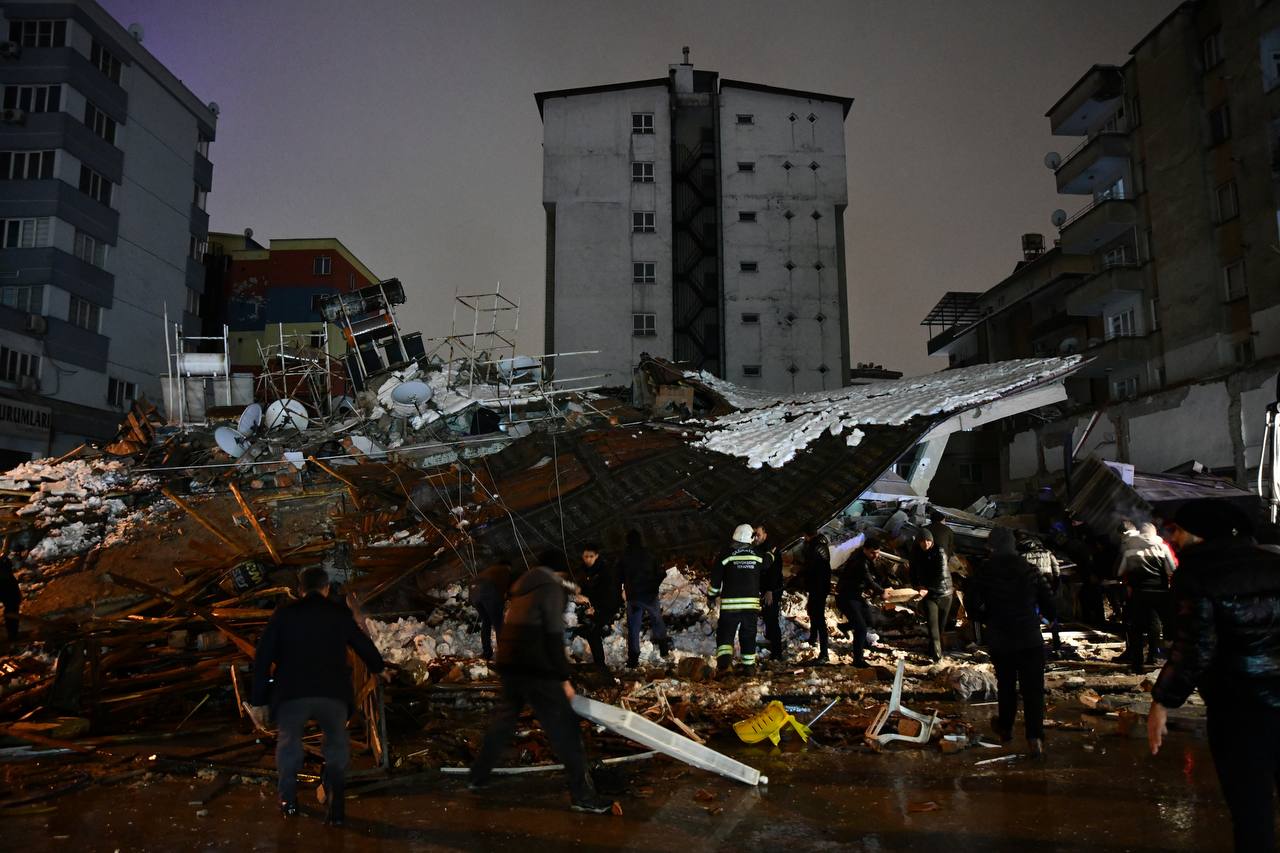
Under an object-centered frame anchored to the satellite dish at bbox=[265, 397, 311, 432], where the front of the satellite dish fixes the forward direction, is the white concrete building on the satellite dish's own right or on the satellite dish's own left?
on the satellite dish's own left

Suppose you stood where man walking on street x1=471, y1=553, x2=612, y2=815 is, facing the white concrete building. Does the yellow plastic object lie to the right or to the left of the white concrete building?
right

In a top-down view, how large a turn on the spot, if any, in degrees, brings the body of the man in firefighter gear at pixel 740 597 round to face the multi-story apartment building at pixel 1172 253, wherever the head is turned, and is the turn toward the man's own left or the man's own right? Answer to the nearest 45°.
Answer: approximately 45° to the man's own right

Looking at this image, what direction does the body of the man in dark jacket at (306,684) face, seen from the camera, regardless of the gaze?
away from the camera

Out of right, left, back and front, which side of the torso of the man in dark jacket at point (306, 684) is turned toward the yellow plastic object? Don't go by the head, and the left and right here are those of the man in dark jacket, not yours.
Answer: right

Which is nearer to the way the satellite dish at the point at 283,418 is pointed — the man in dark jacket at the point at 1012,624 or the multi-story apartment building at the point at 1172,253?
the man in dark jacket

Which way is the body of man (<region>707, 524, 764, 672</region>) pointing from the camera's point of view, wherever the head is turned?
away from the camera

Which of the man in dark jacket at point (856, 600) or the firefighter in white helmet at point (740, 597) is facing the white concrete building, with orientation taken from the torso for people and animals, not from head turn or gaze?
the firefighter in white helmet

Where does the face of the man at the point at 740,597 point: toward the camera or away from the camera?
away from the camera

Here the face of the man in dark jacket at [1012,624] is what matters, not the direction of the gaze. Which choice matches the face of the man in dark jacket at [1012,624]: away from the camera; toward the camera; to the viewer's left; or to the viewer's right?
away from the camera
